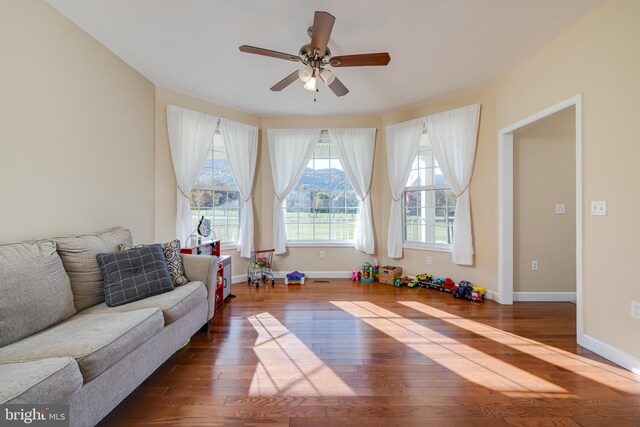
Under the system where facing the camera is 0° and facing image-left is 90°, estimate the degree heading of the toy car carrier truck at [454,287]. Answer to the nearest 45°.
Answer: approximately 315°

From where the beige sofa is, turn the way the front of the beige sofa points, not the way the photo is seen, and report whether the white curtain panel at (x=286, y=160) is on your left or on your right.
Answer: on your left

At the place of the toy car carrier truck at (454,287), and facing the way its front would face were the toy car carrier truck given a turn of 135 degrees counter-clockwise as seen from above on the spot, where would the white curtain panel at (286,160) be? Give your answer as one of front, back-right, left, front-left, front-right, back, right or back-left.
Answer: left

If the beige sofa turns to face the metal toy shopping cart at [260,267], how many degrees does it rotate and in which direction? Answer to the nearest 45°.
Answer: approximately 90° to its left

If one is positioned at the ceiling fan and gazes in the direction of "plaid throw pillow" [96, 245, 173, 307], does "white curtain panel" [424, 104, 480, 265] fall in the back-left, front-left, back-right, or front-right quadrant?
back-right

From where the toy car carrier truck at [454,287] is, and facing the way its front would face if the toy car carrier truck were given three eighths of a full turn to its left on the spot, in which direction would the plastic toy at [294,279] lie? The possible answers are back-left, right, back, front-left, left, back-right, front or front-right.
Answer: left

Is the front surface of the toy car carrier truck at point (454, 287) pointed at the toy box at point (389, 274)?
no

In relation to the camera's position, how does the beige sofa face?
facing the viewer and to the right of the viewer

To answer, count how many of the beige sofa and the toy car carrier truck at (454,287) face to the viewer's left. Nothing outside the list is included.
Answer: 0

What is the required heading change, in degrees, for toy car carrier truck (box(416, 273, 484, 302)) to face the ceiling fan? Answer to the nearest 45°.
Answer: approximately 90° to its right

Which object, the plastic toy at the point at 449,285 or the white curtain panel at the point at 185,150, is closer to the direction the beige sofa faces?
the plastic toy

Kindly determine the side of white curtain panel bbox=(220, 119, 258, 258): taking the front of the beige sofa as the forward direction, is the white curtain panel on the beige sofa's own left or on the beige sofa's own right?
on the beige sofa's own left
